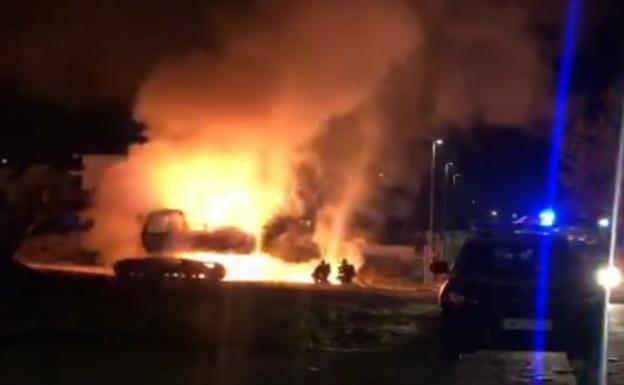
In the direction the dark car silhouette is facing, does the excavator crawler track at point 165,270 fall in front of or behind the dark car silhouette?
in front

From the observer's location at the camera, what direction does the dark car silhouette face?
facing away from the viewer

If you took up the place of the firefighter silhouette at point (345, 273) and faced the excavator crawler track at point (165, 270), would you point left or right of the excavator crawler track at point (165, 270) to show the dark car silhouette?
left

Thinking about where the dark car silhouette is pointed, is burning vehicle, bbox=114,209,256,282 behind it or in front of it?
in front
